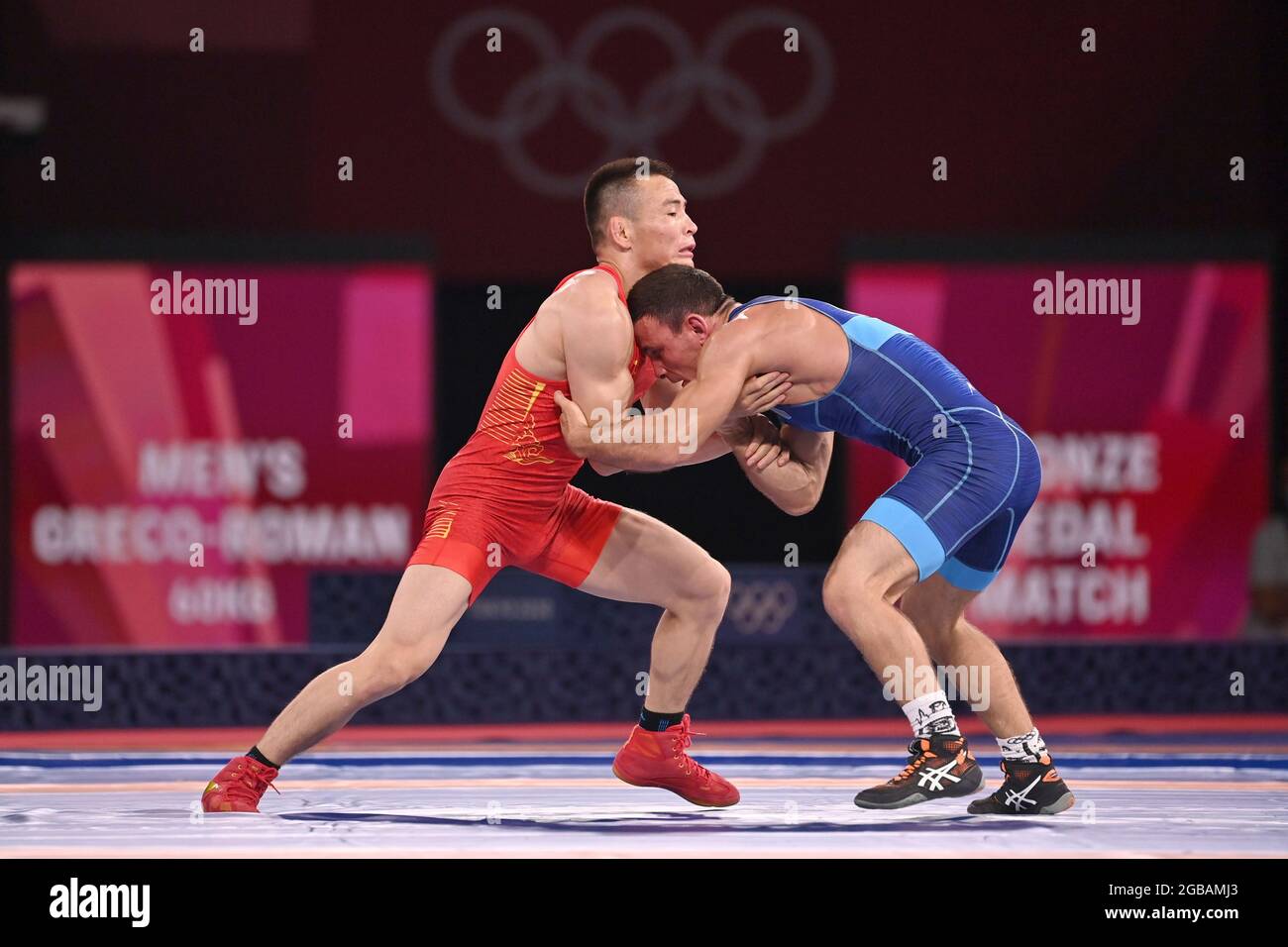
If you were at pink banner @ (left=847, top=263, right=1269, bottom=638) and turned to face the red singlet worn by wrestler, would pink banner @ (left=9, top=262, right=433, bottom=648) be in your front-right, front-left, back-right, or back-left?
front-right

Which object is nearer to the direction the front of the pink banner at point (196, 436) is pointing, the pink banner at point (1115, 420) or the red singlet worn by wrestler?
the red singlet worn by wrestler

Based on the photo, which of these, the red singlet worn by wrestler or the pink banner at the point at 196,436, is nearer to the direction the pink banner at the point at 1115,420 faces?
the red singlet worn by wrestler

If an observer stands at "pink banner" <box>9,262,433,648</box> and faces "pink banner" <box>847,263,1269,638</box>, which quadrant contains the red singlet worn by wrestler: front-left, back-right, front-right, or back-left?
front-right

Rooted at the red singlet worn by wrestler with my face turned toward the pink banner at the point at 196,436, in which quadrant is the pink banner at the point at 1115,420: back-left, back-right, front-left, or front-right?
front-right

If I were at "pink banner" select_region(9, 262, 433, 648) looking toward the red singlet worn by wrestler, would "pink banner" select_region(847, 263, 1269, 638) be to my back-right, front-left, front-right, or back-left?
front-left

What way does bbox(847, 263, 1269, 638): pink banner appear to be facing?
toward the camera

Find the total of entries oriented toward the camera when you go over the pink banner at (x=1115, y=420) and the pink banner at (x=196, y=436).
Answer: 2

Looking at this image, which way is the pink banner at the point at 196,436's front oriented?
toward the camera

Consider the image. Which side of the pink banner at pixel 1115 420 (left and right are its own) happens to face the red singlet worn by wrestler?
front

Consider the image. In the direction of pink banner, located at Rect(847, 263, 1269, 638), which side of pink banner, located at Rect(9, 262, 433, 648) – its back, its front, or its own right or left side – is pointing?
left

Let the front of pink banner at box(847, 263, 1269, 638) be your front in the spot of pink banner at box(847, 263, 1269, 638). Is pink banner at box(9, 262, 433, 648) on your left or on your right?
on your right

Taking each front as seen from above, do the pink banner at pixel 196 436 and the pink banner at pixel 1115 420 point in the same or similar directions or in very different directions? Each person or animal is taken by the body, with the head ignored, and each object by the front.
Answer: same or similar directions
